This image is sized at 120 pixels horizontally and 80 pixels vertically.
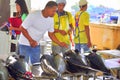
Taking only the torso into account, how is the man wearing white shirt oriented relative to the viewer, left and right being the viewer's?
facing the viewer and to the right of the viewer

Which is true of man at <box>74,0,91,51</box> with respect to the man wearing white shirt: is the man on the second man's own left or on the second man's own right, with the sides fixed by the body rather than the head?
on the second man's own left

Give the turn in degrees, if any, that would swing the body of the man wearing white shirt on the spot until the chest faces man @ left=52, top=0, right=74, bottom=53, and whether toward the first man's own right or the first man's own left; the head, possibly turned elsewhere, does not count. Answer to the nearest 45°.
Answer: approximately 90° to the first man's own left

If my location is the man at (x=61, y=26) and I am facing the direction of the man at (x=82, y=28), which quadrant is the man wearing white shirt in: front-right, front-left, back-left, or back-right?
back-right
